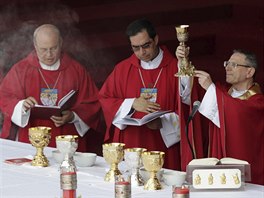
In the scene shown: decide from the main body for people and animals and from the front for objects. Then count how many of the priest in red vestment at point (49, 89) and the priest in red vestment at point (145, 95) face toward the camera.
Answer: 2

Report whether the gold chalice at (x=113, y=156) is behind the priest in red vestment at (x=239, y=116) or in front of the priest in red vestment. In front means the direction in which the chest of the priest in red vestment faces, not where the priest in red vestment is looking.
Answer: in front

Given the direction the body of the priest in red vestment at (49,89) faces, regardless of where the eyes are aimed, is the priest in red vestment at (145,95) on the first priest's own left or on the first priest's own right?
on the first priest's own left

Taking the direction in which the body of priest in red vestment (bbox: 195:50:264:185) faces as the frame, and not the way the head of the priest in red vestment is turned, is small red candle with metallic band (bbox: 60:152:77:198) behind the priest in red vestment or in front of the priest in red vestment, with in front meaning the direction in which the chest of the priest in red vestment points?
in front

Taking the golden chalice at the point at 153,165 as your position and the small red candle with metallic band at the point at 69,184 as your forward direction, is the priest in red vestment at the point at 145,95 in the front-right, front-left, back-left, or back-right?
back-right

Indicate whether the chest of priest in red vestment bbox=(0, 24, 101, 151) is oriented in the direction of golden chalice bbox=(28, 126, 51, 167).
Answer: yes

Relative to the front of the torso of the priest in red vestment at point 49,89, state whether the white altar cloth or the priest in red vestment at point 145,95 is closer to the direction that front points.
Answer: the white altar cloth

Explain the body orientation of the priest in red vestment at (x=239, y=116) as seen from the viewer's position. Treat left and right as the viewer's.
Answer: facing the viewer and to the left of the viewer

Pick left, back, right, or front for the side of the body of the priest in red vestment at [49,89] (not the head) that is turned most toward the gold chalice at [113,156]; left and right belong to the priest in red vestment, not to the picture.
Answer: front
